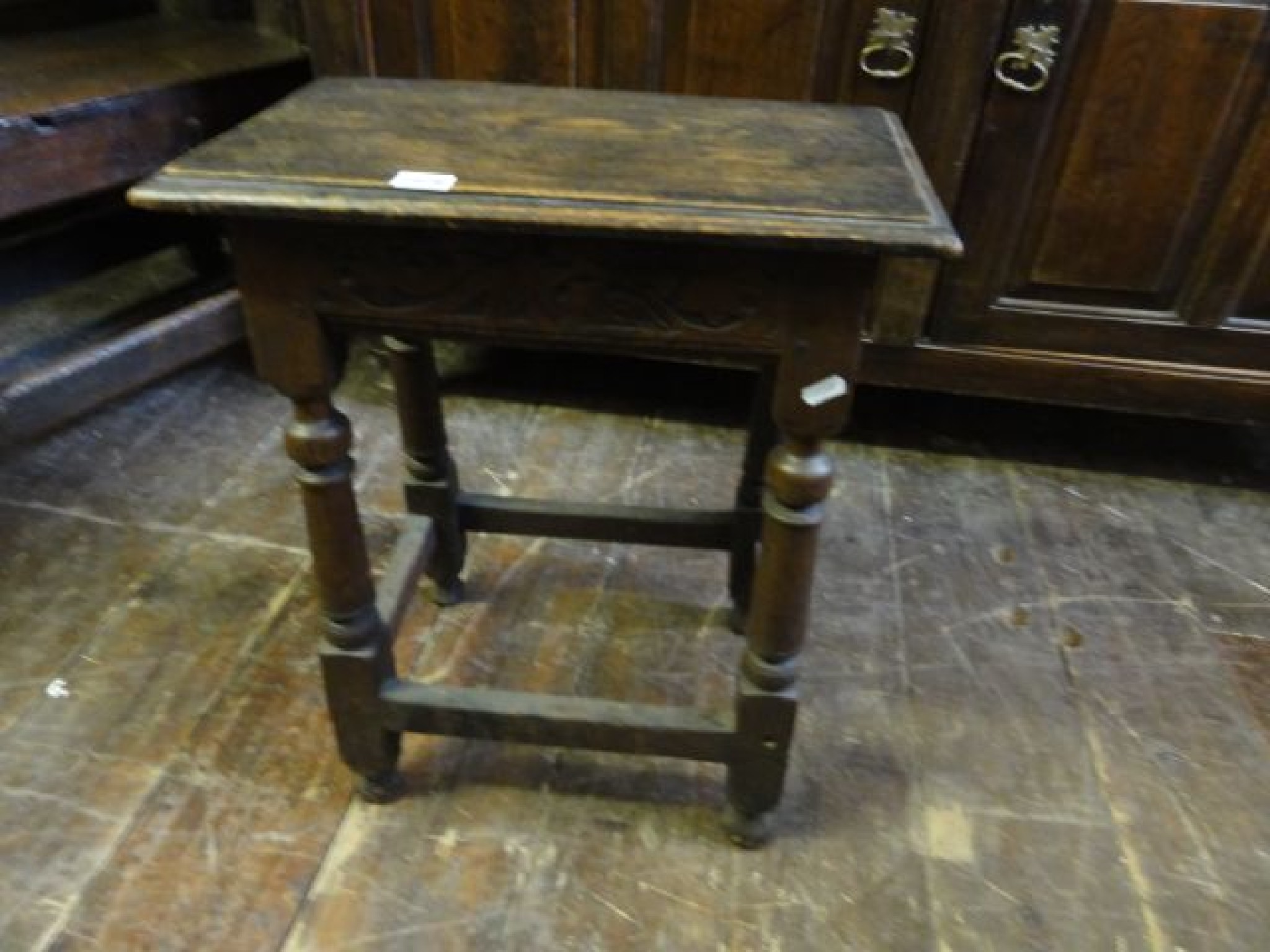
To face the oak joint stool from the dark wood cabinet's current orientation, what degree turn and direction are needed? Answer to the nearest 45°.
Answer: approximately 45° to its right

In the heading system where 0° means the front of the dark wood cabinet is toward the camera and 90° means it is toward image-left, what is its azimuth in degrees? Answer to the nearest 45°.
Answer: approximately 0°

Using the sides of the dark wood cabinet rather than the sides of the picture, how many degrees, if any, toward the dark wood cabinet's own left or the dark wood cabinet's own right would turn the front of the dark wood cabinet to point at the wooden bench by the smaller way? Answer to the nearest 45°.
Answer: approximately 90° to the dark wood cabinet's own right

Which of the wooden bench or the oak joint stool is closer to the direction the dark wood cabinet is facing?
the oak joint stool
